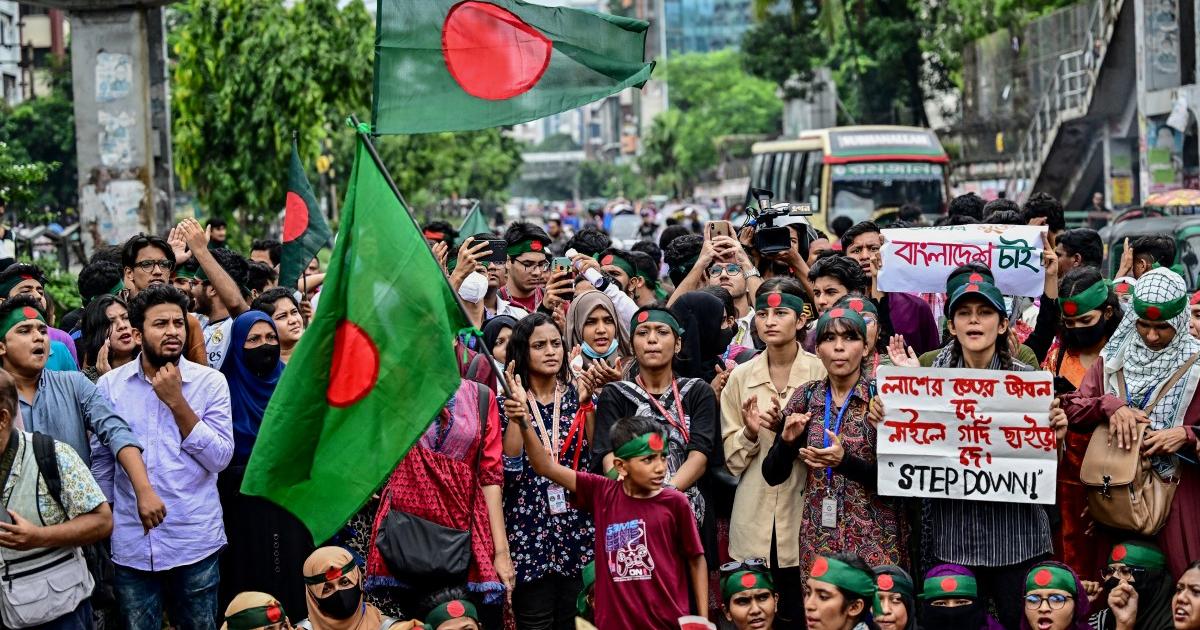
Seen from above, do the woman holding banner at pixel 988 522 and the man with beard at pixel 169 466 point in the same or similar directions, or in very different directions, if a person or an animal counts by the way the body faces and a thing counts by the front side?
same or similar directions

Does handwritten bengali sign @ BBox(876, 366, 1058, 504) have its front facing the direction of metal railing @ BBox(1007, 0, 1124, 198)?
no

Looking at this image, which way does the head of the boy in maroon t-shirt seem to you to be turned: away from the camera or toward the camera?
toward the camera

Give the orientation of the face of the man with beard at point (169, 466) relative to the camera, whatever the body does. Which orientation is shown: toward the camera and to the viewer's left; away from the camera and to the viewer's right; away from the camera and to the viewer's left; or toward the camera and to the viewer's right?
toward the camera and to the viewer's right

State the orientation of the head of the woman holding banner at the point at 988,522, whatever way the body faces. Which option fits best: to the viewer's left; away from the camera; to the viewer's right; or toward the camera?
toward the camera

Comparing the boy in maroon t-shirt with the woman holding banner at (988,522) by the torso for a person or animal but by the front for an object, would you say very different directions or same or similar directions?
same or similar directions

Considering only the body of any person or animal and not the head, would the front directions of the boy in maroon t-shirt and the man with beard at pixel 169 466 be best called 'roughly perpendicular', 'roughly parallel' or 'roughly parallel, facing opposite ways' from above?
roughly parallel

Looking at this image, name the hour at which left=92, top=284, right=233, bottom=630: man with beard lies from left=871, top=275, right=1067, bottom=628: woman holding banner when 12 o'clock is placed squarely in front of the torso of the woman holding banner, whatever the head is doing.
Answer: The man with beard is roughly at 3 o'clock from the woman holding banner.

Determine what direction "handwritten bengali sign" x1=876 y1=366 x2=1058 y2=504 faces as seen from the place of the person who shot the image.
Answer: facing the viewer

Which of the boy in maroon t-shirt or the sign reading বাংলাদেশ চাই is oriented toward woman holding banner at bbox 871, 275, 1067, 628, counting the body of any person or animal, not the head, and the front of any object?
the sign reading বাংলাদেশ চাই

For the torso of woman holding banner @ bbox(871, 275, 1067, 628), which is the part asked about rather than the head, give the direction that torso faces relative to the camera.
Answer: toward the camera

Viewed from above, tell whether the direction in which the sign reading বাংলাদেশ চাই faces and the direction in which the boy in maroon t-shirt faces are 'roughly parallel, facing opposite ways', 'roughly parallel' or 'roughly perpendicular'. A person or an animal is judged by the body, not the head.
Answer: roughly parallel

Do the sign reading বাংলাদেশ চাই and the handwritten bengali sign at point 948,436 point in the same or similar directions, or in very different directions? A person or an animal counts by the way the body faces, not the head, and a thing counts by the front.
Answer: same or similar directions

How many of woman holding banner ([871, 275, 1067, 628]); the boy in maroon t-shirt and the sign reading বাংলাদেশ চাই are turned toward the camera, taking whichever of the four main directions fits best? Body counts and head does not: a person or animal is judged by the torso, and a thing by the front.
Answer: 3

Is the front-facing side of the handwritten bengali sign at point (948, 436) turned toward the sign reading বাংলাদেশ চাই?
no

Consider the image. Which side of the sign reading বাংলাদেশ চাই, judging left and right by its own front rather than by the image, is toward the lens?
front

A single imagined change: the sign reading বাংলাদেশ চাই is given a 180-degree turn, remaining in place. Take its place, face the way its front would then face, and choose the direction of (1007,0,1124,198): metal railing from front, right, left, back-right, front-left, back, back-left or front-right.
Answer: front

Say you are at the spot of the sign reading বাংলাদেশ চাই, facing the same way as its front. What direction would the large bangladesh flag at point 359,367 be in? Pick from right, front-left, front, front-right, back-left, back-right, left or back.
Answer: front-right

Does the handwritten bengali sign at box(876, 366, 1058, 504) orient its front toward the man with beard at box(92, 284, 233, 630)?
no

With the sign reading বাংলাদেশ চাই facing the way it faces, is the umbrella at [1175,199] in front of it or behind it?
behind
